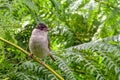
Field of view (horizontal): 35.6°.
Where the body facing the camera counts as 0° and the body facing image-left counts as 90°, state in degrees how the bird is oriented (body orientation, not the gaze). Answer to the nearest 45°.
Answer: approximately 45°
